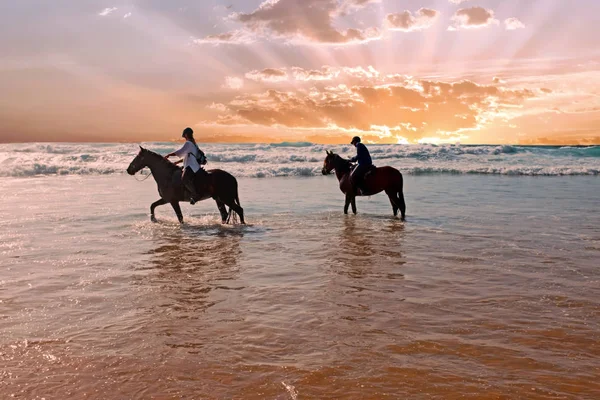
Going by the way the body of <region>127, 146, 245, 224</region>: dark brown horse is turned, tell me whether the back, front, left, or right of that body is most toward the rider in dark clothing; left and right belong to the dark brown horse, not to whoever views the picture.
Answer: back

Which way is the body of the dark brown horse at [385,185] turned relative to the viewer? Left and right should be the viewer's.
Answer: facing to the left of the viewer

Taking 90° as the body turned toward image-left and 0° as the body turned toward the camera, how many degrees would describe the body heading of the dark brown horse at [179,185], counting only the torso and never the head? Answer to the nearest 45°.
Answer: approximately 90°

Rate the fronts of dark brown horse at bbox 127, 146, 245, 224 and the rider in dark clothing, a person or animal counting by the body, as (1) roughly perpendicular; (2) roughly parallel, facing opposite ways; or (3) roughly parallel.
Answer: roughly parallel

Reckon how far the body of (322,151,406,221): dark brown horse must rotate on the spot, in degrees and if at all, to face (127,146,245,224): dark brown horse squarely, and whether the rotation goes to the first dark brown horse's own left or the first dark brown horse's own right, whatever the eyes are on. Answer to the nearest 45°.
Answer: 0° — it already faces it

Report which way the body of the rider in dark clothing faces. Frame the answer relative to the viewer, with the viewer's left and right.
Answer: facing to the left of the viewer

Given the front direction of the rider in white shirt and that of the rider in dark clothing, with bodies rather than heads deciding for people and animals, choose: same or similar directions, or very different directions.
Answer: same or similar directions

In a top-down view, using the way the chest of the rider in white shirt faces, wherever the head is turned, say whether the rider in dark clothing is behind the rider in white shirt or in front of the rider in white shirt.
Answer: behind

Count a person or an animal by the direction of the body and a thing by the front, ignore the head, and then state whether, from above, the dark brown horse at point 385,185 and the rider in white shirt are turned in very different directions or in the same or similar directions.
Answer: same or similar directions

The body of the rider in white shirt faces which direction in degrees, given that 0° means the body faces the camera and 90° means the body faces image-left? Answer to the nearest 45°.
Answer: approximately 90°

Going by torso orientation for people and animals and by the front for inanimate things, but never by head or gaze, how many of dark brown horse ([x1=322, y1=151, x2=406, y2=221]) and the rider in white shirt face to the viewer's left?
2
